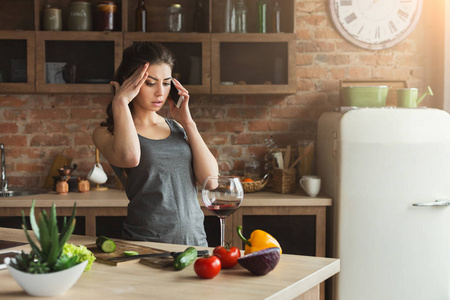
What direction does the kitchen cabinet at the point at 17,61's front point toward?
toward the camera

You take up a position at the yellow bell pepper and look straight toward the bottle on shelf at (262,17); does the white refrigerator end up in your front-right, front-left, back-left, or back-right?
front-right

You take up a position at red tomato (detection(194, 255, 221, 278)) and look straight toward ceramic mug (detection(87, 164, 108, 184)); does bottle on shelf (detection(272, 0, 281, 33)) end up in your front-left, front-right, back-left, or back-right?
front-right

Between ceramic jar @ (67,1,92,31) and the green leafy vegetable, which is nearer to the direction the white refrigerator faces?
the green leafy vegetable

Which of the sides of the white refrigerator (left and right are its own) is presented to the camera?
front

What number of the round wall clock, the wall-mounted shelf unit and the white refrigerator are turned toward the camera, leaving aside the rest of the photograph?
3

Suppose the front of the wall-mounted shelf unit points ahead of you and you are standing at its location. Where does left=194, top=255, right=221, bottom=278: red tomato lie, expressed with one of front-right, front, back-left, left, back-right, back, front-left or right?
front

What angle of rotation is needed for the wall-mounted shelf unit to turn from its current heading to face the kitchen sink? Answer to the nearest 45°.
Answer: approximately 90° to its right

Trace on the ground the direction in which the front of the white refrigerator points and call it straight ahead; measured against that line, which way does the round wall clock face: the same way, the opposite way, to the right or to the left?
the same way

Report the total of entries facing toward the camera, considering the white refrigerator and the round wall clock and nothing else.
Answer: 2

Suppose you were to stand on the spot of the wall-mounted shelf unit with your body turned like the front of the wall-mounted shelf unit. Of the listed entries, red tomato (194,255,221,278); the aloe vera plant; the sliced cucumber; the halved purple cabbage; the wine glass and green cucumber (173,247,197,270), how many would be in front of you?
6

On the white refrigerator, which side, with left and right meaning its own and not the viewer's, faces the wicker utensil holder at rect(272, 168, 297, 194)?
right

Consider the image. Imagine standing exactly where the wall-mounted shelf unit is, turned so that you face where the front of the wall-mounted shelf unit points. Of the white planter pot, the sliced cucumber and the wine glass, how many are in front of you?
3

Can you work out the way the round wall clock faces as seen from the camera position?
facing the viewer

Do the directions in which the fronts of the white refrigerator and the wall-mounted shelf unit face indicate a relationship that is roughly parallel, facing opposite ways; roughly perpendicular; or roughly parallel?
roughly parallel

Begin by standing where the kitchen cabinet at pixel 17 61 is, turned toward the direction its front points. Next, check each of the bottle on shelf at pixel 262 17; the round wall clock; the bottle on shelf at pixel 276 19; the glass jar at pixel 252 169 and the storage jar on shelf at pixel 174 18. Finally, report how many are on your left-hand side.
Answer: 5

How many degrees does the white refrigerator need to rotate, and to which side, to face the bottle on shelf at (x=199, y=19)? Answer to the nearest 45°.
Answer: approximately 90° to its right
